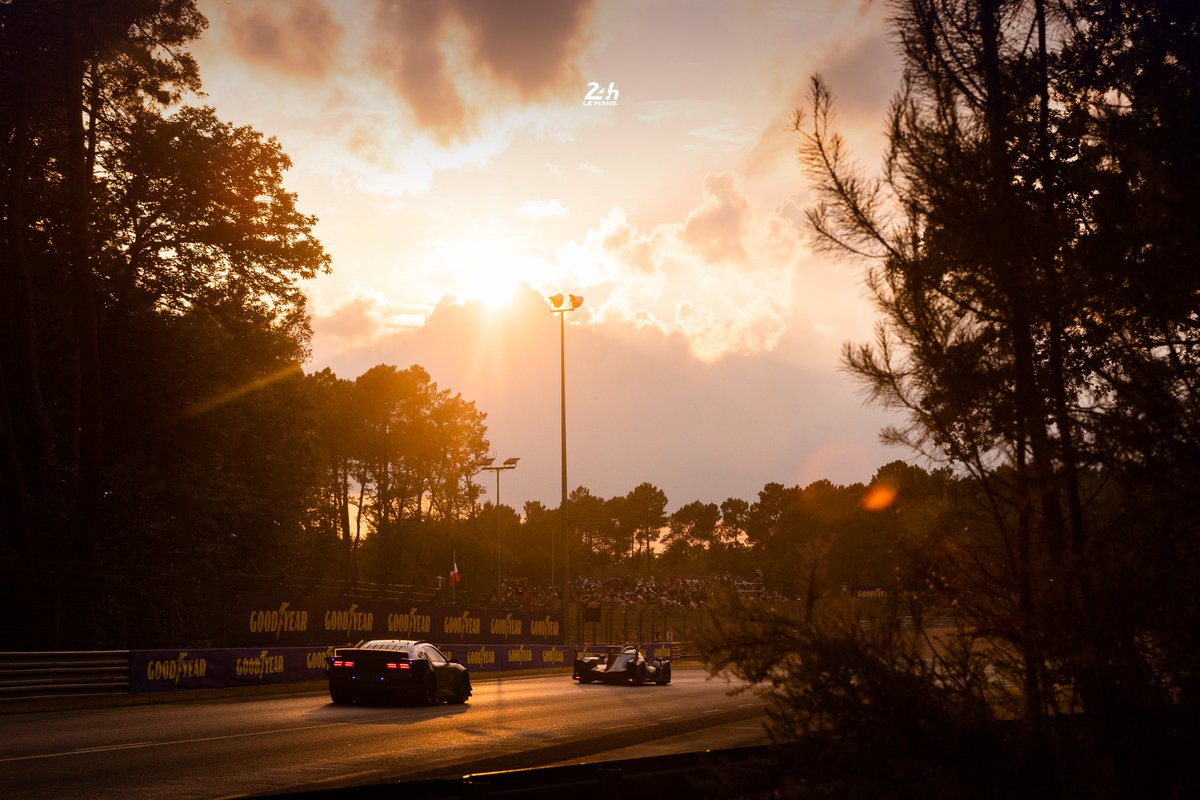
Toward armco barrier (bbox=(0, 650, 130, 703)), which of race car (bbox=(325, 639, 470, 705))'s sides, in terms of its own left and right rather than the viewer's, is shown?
left

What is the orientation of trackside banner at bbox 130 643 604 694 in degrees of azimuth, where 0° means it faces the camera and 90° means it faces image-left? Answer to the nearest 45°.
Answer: approximately 315°
